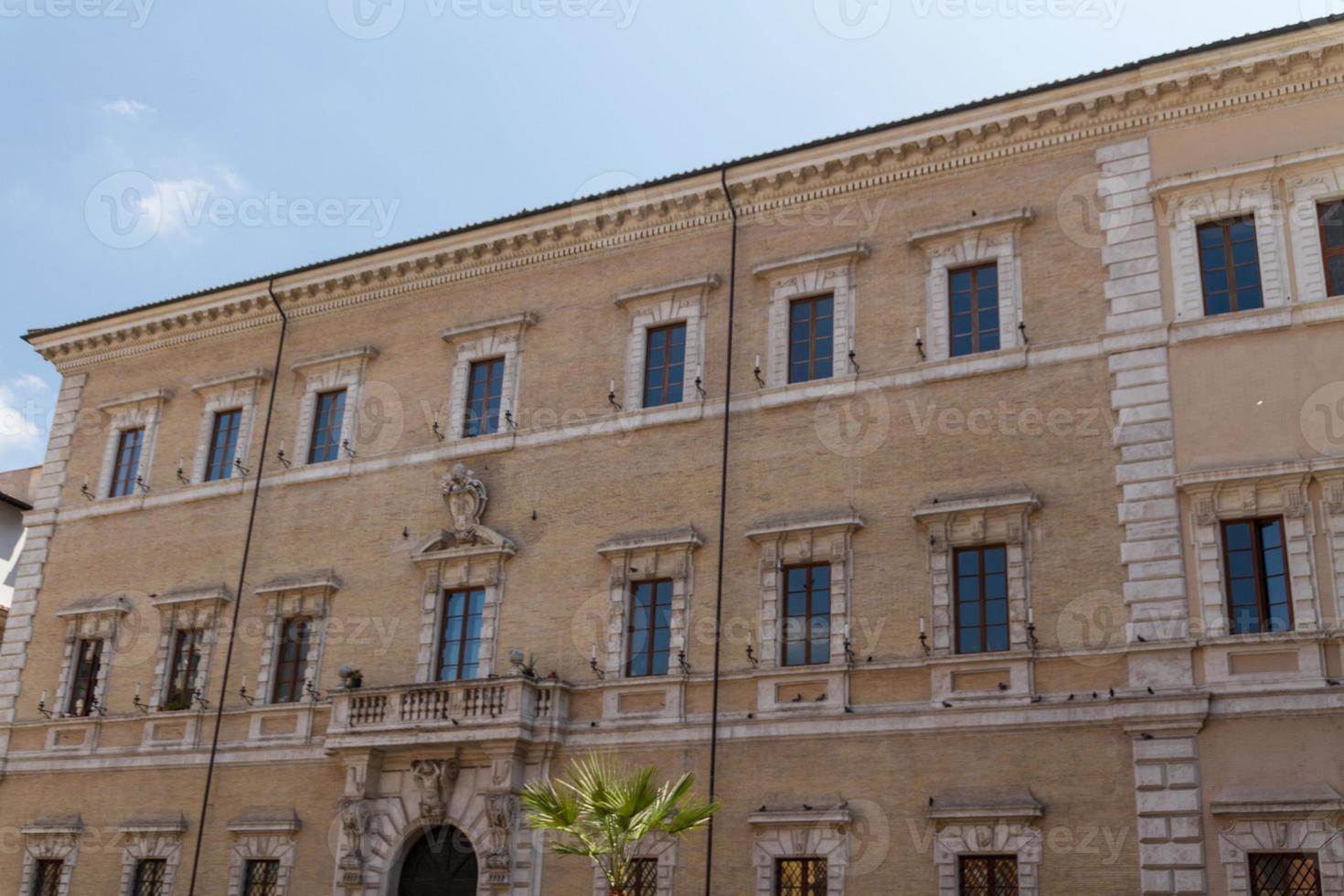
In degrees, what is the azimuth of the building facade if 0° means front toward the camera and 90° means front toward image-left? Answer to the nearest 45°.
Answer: approximately 45°
